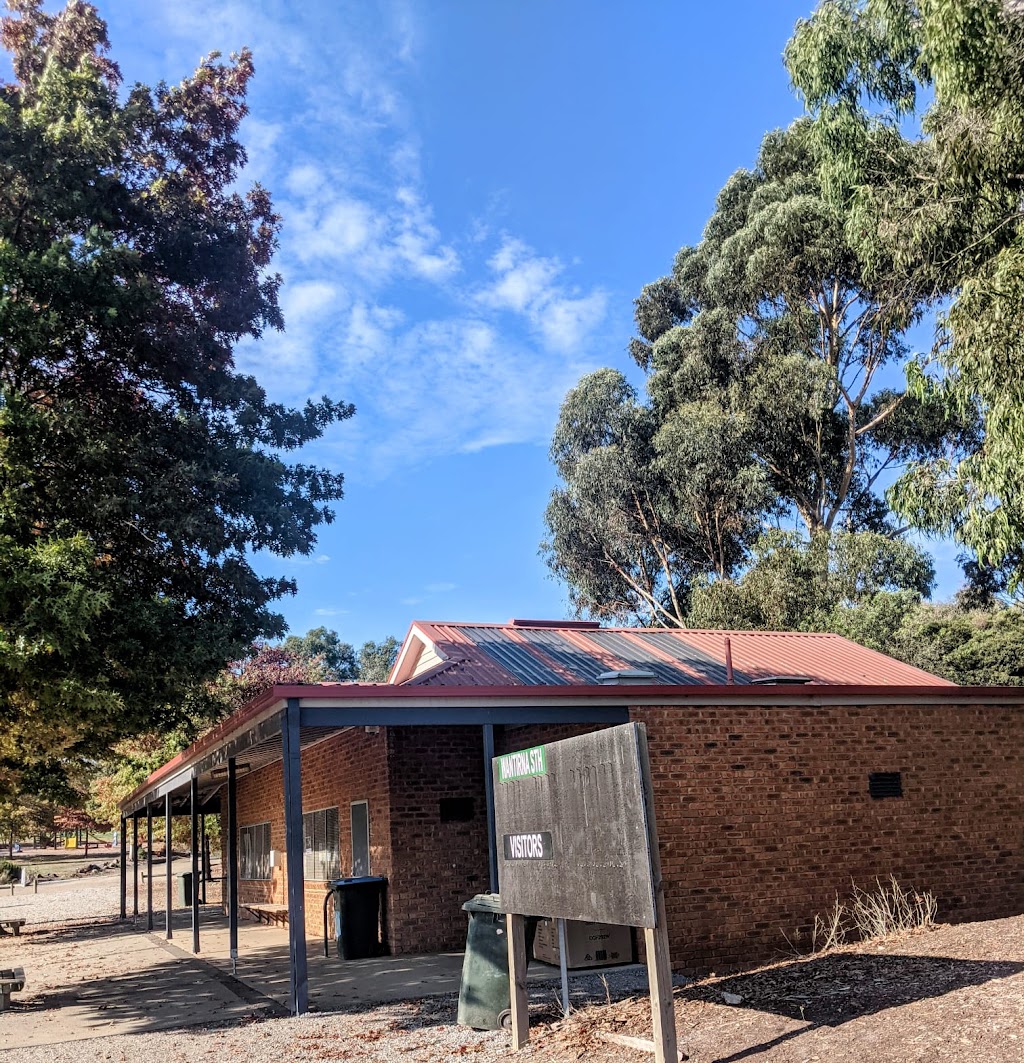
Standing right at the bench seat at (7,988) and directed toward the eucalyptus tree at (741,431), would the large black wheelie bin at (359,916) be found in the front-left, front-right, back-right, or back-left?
front-right

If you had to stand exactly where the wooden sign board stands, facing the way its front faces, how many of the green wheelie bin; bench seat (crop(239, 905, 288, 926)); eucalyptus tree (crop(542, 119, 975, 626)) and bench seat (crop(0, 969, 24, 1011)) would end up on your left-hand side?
0

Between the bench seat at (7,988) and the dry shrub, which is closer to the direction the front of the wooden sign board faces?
the bench seat

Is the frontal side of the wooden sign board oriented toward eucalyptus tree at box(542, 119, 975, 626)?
no

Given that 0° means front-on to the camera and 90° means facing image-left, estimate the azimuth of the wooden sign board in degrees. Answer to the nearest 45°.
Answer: approximately 45°

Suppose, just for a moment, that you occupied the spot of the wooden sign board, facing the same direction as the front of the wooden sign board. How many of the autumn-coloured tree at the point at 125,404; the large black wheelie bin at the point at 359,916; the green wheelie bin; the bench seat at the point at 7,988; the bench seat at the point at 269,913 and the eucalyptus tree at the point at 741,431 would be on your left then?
0

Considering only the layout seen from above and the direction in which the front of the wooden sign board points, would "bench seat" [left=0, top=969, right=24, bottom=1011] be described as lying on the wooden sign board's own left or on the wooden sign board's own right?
on the wooden sign board's own right

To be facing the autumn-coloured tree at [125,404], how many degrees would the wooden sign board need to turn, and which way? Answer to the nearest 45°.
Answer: approximately 90° to its right

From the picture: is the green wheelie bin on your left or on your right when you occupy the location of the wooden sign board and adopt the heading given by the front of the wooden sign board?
on your right

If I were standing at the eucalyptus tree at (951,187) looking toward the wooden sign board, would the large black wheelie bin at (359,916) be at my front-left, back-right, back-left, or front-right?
front-right

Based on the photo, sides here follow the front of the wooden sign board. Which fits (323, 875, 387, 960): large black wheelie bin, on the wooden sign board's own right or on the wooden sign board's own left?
on the wooden sign board's own right
